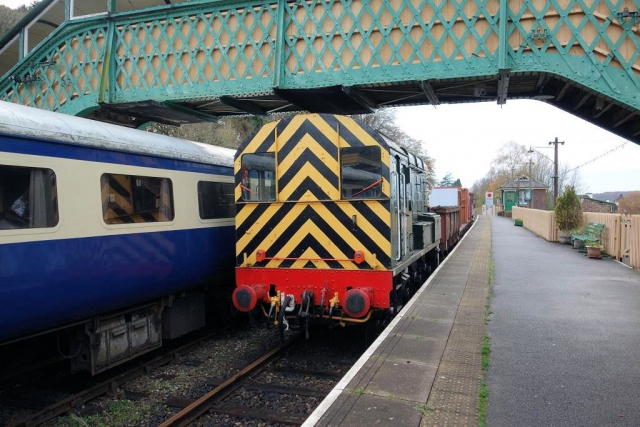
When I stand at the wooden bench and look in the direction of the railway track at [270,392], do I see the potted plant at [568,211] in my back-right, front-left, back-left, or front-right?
back-right

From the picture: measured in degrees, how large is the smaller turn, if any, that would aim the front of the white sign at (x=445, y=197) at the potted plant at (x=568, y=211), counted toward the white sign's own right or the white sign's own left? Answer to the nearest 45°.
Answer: approximately 45° to the white sign's own left

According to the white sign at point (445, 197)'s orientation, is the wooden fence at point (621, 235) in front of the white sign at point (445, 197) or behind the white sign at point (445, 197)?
in front

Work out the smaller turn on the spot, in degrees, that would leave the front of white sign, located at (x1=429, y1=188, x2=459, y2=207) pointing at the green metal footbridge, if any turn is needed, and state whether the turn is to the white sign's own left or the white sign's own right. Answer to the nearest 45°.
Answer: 0° — it already faces it

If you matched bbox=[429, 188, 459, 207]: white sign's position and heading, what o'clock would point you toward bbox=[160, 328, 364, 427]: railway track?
The railway track is roughly at 12 o'clock from the white sign.

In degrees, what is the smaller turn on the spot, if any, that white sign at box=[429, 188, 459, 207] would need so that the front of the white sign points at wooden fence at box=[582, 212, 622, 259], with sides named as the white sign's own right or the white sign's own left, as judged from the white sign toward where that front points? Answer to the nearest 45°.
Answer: approximately 45° to the white sign's own left

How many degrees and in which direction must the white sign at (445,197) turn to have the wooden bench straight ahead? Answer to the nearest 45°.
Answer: approximately 45° to its left

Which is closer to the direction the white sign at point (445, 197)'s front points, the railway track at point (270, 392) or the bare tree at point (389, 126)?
the railway track

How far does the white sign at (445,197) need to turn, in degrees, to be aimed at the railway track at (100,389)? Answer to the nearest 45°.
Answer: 0° — it already faces it

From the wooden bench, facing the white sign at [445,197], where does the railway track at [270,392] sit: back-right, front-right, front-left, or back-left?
back-left

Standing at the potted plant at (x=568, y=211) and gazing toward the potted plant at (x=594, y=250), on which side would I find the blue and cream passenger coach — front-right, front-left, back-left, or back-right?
front-right

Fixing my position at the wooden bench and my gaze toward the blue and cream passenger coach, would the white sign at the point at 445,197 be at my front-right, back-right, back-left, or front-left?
back-right

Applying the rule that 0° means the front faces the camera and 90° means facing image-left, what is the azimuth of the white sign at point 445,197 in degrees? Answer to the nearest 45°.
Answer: approximately 0°

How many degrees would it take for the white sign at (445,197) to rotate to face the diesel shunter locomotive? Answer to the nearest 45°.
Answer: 0° — it already faces it

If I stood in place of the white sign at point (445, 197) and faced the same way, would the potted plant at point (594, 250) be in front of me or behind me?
in front

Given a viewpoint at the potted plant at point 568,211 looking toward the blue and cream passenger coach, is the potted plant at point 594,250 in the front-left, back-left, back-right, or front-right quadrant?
front-left
